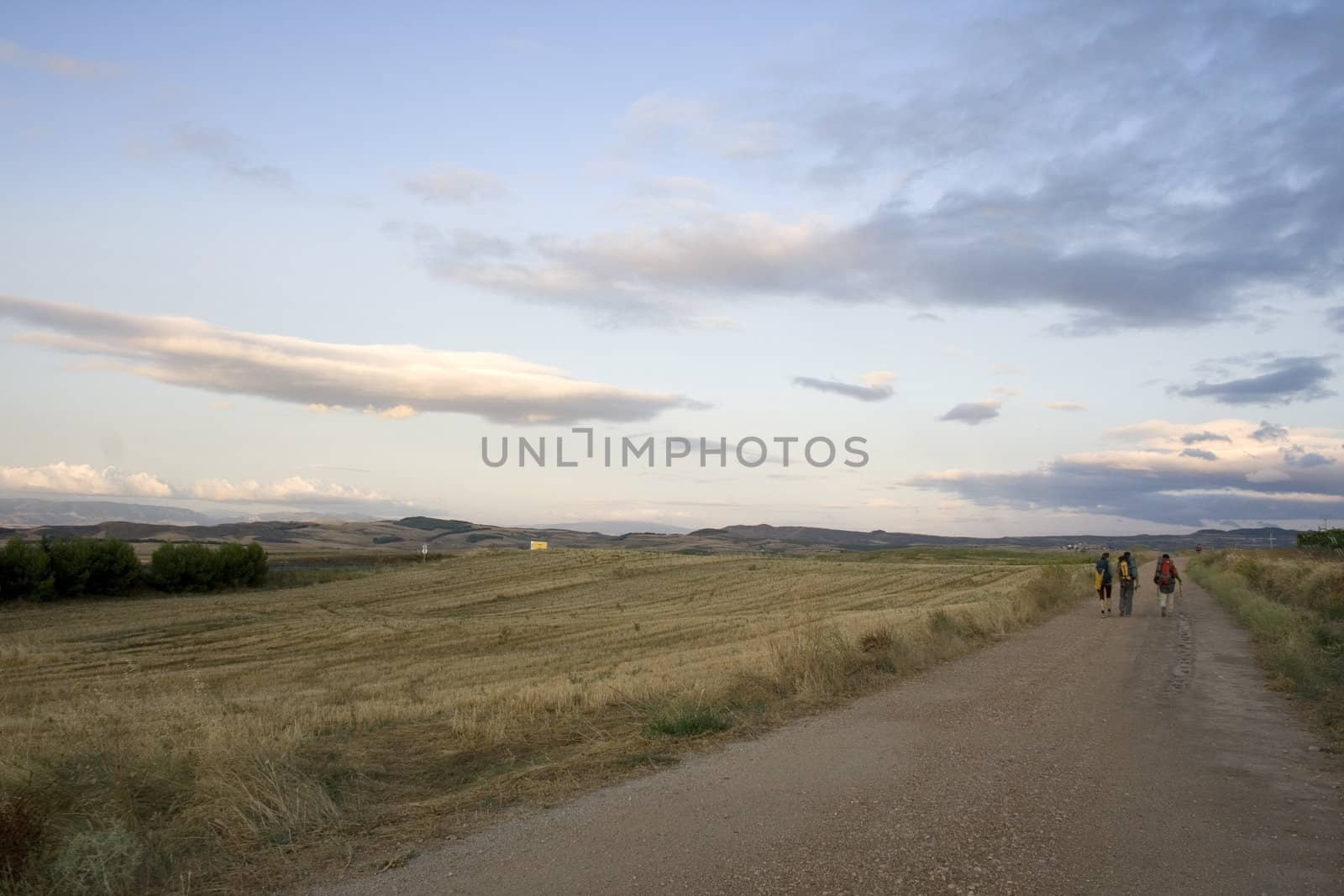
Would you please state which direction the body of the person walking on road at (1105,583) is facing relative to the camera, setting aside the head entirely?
away from the camera

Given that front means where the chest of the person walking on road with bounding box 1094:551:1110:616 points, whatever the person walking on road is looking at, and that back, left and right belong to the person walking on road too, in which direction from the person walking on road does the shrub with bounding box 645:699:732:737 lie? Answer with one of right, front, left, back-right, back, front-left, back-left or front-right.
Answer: back

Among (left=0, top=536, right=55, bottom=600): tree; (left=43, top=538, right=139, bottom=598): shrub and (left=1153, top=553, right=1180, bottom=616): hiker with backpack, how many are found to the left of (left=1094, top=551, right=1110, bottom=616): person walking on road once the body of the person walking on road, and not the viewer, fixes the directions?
2

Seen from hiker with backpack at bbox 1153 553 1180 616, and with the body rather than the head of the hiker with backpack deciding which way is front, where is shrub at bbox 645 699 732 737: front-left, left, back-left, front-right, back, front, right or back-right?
back

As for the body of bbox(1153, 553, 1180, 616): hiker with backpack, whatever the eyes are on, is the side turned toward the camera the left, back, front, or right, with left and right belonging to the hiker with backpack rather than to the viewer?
back

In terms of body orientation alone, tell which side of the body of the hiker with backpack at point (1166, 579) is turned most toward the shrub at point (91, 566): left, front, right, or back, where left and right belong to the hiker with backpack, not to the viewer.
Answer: left

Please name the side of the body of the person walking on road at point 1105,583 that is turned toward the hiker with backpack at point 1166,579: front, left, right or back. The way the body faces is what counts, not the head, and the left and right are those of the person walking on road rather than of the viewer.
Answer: right

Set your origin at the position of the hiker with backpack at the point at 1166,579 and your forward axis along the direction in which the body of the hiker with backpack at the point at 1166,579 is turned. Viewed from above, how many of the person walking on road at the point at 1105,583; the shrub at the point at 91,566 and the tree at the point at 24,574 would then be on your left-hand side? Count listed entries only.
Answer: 3

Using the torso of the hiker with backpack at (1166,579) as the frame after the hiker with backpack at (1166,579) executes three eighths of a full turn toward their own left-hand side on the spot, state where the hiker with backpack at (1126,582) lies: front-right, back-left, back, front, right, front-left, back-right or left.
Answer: front

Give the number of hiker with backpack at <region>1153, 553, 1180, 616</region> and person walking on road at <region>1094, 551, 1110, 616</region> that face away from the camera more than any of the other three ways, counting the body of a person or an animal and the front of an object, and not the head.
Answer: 2

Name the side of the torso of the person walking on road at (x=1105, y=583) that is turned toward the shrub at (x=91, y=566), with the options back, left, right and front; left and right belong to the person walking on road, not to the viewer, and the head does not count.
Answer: left

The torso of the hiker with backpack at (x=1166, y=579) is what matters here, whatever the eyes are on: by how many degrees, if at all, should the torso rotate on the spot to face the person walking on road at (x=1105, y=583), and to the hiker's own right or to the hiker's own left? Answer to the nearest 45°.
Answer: approximately 90° to the hiker's own left

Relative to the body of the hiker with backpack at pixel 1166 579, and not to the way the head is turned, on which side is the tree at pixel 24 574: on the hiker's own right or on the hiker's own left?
on the hiker's own left
